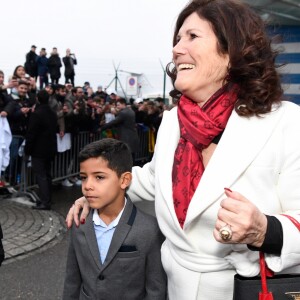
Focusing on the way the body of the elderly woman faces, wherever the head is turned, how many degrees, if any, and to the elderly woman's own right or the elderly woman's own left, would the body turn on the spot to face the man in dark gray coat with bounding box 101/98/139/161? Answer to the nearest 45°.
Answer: approximately 135° to the elderly woman's own right

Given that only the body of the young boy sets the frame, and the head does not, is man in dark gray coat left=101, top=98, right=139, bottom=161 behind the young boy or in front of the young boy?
behind

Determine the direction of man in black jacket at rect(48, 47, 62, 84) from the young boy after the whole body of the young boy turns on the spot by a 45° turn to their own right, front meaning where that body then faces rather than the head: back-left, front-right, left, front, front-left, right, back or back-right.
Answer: right

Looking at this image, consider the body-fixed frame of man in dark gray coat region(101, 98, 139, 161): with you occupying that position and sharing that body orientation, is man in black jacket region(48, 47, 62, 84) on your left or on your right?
on your right

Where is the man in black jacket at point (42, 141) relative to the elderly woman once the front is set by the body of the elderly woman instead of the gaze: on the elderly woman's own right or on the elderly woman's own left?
on the elderly woman's own right

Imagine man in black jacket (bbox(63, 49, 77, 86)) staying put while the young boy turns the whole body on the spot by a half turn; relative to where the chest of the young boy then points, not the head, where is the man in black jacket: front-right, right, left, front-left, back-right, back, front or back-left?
front-left

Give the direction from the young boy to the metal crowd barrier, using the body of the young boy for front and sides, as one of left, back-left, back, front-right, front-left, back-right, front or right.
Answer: back-right
